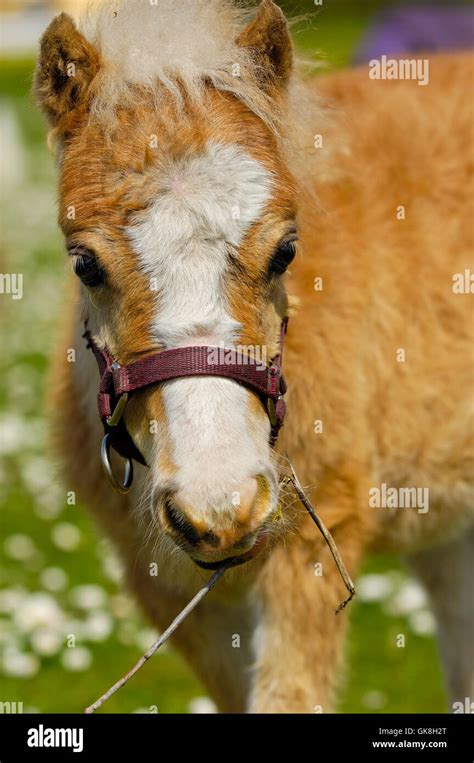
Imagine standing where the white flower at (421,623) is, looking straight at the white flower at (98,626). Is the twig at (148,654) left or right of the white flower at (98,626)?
left

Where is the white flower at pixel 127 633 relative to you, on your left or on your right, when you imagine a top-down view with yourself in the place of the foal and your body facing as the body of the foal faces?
on your right

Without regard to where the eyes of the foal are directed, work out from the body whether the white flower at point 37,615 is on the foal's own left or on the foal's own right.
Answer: on the foal's own right

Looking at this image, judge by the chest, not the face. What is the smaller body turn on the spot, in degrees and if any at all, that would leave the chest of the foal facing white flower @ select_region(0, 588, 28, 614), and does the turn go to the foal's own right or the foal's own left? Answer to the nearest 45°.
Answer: approximately 90° to the foal's own right

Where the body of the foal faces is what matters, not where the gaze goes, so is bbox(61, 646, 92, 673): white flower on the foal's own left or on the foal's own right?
on the foal's own right

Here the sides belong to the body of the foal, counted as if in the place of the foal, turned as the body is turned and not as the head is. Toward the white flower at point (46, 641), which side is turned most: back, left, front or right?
right

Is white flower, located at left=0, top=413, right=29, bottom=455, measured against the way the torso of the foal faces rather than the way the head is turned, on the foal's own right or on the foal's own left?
on the foal's own right

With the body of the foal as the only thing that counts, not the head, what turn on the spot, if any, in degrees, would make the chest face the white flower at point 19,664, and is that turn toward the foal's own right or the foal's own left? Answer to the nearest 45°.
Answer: approximately 90° to the foal's own right

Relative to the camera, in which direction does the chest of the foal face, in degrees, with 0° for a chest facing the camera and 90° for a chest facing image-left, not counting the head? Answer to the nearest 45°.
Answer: approximately 45°
